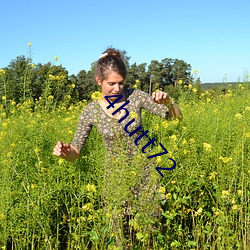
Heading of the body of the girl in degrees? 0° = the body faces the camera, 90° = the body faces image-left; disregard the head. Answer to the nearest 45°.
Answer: approximately 0°
